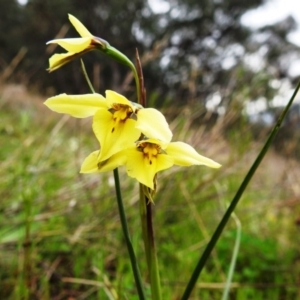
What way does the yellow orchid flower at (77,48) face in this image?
to the viewer's left

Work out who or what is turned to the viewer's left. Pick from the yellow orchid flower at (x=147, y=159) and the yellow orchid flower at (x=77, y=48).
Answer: the yellow orchid flower at (x=77, y=48)

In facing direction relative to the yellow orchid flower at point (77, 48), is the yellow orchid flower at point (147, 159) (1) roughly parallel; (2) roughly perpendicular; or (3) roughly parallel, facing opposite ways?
roughly perpendicular

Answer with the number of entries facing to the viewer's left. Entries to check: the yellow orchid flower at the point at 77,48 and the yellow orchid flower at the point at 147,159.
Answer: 1

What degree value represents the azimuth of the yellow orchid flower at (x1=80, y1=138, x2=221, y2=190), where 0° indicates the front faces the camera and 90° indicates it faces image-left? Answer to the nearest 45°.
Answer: approximately 0°
